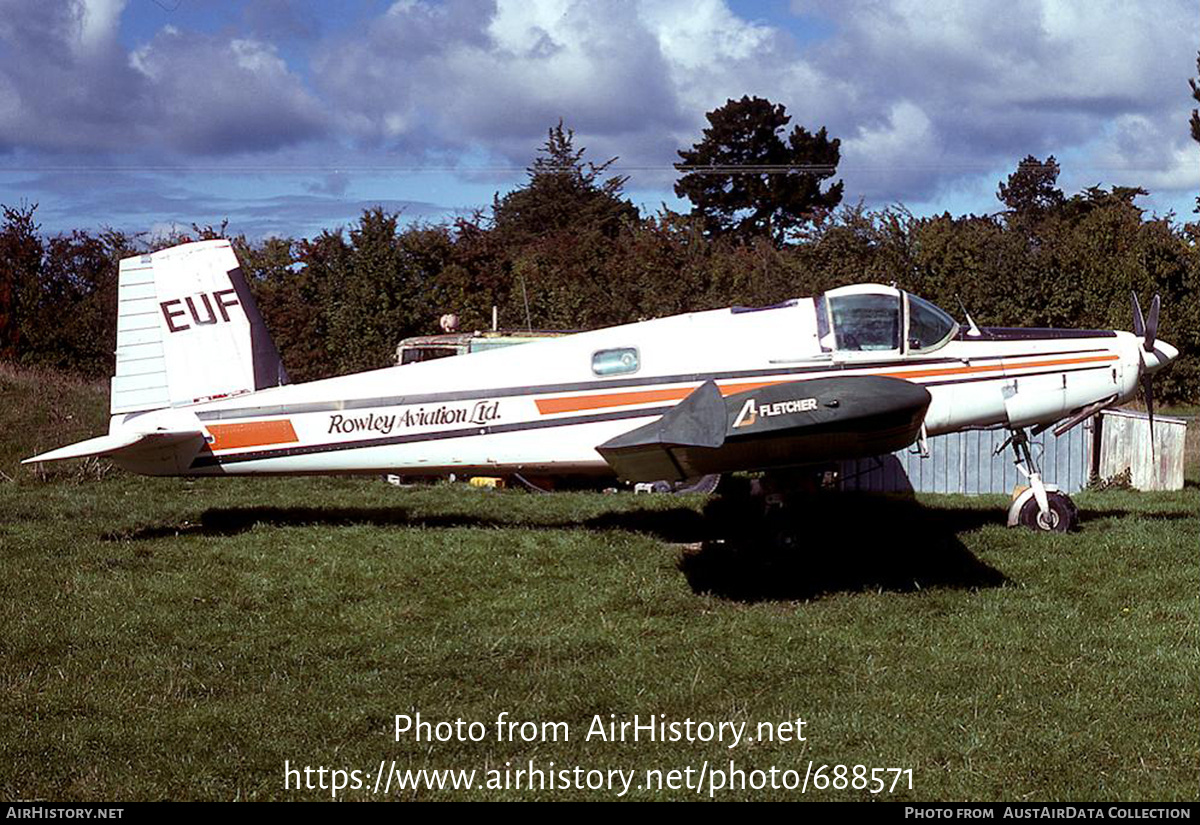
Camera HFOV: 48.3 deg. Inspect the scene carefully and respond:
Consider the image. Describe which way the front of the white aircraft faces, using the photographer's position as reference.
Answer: facing to the right of the viewer

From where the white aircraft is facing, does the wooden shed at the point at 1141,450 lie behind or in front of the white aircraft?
in front

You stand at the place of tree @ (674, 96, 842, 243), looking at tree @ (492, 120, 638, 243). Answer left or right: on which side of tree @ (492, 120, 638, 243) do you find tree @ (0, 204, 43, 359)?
left

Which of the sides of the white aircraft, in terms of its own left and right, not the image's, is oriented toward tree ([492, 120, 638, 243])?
left

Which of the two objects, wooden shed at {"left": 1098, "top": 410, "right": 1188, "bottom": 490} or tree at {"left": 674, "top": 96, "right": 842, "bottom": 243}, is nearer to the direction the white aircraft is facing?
the wooden shed

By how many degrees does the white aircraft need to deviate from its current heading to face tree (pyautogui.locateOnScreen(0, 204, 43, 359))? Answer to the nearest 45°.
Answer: approximately 135° to its left
